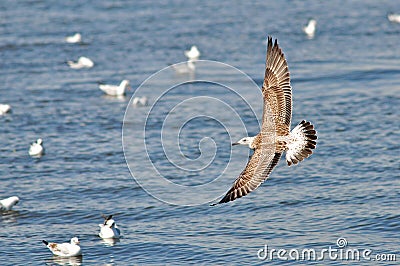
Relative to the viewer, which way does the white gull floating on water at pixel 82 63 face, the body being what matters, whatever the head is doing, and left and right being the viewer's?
facing to the right of the viewer

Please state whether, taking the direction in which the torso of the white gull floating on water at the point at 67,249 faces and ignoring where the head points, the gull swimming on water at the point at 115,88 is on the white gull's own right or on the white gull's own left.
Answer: on the white gull's own left

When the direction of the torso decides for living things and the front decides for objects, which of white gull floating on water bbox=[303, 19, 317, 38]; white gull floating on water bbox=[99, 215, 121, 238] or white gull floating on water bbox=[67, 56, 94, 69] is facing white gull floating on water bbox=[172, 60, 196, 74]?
white gull floating on water bbox=[67, 56, 94, 69]

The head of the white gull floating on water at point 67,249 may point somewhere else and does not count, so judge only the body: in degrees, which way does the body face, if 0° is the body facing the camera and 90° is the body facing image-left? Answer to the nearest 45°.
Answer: approximately 270°

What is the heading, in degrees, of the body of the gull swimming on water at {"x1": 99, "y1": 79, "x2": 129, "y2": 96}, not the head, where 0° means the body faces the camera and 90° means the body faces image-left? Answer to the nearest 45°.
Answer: approximately 270°

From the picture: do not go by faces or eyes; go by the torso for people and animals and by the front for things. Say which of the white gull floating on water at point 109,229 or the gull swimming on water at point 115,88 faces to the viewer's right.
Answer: the gull swimming on water
